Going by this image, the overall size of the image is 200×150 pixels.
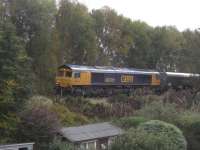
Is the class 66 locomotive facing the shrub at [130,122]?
no

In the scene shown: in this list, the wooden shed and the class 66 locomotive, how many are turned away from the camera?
0

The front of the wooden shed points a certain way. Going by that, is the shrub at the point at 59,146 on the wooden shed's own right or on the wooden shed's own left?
on the wooden shed's own right

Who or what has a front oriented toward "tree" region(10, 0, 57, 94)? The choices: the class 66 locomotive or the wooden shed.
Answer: the class 66 locomotive

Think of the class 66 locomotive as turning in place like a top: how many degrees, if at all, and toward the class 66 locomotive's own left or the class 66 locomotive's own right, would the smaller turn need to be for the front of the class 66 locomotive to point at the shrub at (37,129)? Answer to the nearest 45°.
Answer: approximately 45° to the class 66 locomotive's own left

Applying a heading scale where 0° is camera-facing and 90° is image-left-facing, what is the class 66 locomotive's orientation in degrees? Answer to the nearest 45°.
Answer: approximately 45°

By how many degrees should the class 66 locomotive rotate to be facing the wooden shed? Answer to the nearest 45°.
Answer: approximately 45° to its left

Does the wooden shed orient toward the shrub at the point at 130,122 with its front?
no

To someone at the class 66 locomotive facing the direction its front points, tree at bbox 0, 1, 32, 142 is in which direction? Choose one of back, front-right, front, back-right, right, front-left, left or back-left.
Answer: front-left

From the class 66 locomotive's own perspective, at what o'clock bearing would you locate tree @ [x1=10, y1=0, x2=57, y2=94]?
The tree is roughly at 12 o'clock from the class 66 locomotive.

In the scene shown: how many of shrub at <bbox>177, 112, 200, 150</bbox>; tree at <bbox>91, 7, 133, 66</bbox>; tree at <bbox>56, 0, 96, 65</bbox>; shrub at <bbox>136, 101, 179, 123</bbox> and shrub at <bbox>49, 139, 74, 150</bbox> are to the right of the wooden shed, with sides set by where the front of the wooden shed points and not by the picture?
1

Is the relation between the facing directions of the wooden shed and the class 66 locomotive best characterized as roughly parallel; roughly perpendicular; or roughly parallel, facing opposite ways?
roughly perpendicular
